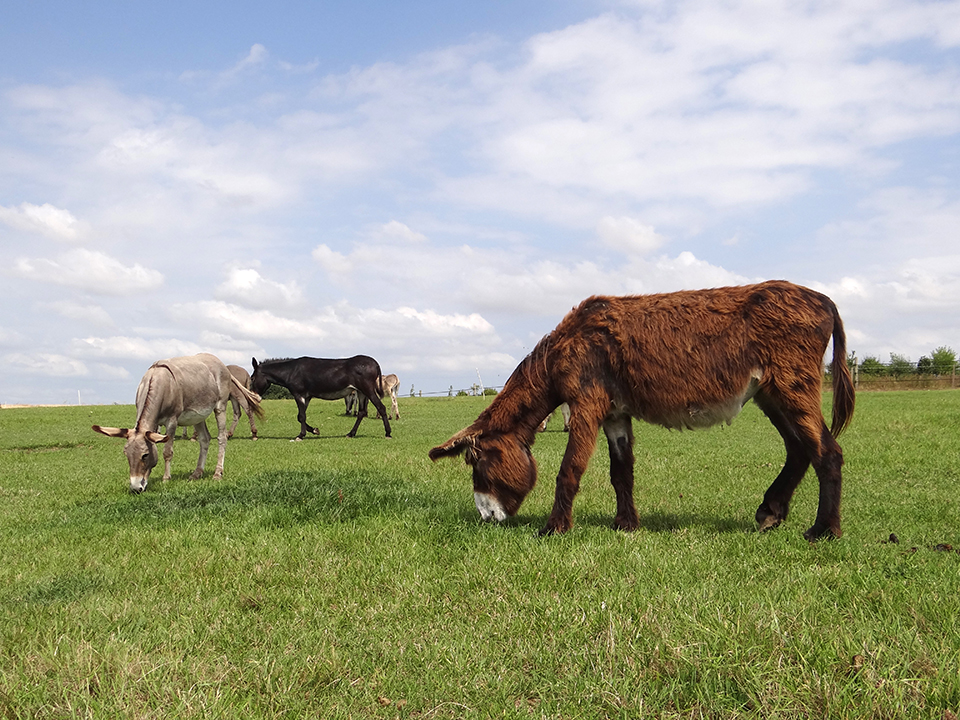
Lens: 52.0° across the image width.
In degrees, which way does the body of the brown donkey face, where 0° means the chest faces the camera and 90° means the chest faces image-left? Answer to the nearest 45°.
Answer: approximately 90°

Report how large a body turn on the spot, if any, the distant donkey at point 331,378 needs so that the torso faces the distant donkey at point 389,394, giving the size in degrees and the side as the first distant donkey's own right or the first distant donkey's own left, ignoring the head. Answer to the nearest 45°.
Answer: approximately 90° to the first distant donkey's own right

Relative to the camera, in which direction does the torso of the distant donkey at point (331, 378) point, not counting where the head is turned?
to the viewer's left

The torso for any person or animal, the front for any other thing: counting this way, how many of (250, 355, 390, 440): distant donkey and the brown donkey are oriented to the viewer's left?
2

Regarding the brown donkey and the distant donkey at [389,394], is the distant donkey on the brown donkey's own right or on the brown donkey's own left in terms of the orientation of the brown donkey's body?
on the brown donkey's own right

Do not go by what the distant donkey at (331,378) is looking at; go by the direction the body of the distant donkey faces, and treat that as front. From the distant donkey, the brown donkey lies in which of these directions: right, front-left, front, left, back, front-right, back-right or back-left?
left
